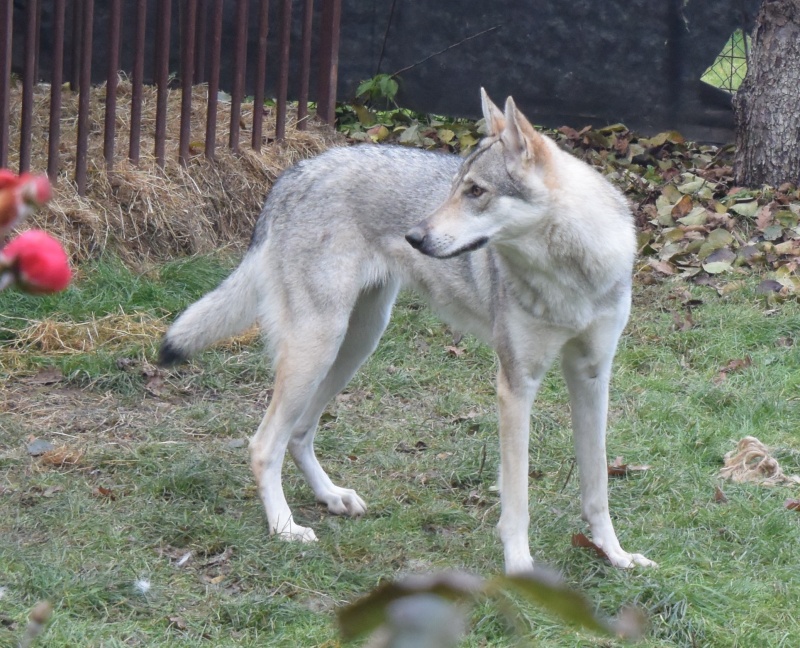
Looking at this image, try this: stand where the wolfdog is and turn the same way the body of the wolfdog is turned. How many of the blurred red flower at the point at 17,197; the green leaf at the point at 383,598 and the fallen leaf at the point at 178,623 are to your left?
0

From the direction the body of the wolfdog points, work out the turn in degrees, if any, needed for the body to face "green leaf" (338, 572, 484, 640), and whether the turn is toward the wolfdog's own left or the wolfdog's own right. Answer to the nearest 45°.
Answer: approximately 45° to the wolfdog's own right

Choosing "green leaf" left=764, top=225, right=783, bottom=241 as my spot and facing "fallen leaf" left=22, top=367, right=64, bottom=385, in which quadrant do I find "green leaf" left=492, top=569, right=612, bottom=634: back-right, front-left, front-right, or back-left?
front-left

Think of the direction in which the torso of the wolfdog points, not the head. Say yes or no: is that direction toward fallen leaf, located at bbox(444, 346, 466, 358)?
no

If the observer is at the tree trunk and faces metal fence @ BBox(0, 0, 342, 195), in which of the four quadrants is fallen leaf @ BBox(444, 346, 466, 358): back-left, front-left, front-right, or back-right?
front-left

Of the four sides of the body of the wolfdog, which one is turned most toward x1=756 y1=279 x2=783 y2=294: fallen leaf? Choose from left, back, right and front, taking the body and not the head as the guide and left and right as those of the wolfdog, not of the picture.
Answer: left

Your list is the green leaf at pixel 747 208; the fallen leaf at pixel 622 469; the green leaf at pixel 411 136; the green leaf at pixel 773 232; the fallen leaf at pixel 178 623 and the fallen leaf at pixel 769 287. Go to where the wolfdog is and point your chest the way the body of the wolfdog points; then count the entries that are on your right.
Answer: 1

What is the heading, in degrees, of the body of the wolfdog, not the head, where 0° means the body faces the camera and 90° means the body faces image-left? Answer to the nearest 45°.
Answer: approximately 315°

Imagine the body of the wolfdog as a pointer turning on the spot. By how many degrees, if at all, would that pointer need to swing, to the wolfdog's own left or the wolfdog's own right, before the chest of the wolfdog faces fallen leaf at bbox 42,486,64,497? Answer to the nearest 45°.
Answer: approximately 135° to the wolfdog's own right

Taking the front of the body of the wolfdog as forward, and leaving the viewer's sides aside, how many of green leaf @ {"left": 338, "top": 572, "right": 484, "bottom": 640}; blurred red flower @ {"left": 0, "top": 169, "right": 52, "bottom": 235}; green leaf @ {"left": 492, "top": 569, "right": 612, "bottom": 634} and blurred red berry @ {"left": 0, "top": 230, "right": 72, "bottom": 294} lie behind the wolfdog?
0

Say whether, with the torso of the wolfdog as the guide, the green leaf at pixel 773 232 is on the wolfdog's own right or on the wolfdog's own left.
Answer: on the wolfdog's own left

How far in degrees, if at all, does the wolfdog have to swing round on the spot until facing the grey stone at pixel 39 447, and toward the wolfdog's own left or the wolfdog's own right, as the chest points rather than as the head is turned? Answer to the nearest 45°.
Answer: approximately 135° to the wolfdog's own right

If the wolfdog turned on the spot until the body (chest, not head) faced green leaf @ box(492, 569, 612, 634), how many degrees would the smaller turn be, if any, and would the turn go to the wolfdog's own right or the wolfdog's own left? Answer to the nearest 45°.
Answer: approximately 45° to the wolfdog's own right
